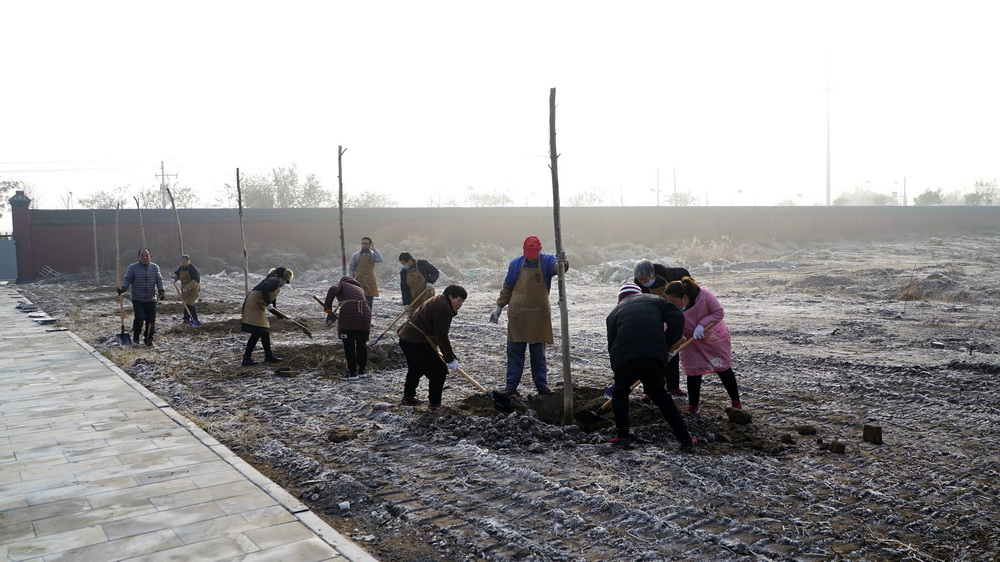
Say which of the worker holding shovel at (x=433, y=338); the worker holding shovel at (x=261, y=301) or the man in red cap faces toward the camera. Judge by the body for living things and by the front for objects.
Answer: the man in red cap

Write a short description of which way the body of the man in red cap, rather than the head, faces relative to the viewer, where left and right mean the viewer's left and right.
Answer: facing the viewer

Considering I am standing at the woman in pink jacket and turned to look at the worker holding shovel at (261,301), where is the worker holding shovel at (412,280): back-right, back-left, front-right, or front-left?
front-right

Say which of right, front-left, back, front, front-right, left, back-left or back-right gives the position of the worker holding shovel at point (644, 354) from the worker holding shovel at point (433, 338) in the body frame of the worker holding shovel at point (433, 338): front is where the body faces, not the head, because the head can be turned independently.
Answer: front-right

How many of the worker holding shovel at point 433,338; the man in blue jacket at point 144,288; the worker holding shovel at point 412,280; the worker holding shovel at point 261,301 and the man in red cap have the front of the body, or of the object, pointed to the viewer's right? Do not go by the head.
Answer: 2

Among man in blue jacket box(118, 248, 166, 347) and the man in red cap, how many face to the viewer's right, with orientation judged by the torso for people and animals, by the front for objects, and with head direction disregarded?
0

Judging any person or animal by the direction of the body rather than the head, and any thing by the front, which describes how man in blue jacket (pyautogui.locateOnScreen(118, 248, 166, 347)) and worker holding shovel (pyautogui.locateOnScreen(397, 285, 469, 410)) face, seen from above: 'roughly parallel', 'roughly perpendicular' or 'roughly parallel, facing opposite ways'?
roughly perpendicular

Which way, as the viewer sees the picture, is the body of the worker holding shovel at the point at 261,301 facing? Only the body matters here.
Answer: to the viewer's right

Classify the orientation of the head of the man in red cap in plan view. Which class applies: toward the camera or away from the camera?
toward the camera

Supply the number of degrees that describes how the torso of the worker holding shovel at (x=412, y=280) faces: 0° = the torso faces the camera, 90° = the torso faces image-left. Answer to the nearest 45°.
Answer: approximately 45°

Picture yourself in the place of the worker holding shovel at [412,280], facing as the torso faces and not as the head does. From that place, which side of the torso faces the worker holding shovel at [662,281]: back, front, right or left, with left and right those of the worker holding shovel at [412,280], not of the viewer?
left

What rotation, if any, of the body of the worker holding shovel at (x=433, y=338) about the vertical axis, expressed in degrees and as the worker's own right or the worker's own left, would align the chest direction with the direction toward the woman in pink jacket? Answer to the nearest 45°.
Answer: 0° — they already face them

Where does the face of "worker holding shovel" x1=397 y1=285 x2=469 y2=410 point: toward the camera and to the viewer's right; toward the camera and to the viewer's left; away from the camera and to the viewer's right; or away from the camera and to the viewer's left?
toward the camera and to the viewer's right

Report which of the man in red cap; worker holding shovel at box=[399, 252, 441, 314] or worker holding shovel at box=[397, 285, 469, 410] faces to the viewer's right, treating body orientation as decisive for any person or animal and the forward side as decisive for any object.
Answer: worker holding shovel at box=[397, 285, 469, 410]

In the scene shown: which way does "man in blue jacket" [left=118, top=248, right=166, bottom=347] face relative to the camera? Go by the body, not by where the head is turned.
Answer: toward the camera

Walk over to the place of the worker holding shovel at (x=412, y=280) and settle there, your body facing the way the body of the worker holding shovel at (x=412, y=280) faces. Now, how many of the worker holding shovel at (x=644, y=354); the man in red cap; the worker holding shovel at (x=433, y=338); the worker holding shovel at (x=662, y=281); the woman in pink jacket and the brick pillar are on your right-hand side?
1

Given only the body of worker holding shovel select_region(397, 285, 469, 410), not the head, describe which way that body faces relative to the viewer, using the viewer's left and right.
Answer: facing to the right of the viewer
